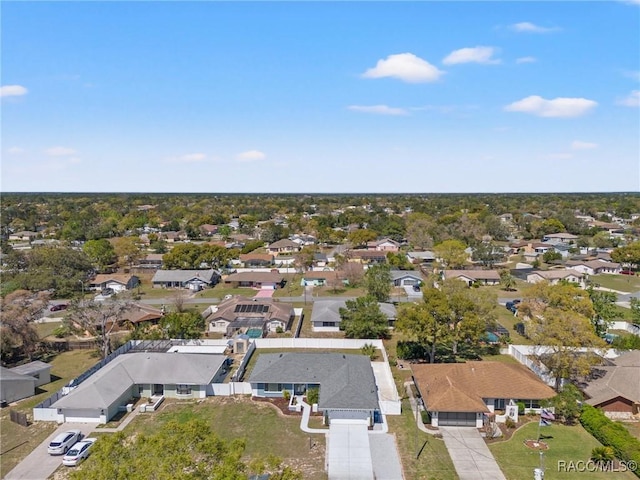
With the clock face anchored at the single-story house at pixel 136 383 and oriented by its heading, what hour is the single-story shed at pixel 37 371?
the single-story shed at pixel 37 371 is roughly at 4 o'clock from the single-story house at pixel 136 383.

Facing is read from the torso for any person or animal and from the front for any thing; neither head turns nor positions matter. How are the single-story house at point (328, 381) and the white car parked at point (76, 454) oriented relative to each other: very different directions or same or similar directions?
very different directions

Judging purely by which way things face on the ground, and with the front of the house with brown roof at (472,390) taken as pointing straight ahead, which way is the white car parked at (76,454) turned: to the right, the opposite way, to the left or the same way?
the opposite way

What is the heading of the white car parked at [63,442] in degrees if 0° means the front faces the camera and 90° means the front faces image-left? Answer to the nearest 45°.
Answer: approximately 225°

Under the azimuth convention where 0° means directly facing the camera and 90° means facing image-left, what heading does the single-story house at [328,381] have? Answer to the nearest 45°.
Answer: approximately 0°

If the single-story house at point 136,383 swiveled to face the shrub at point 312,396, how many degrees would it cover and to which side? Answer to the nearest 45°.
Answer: approximately 45° to its left

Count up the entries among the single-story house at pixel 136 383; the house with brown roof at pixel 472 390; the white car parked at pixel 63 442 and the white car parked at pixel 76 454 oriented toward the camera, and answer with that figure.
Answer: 2

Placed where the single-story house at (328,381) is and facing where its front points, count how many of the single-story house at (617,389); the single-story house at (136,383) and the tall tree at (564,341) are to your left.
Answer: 2

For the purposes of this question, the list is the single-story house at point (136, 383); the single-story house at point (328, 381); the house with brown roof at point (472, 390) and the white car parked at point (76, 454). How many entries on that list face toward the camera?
3

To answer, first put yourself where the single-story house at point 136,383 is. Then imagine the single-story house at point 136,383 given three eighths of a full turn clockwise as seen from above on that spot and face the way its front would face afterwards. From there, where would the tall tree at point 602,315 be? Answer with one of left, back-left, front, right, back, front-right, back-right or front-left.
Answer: back-right

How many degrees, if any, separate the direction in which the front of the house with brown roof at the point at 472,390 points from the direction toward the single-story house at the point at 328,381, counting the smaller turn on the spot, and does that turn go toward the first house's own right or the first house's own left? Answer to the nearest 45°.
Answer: approximately 90° to the first house's own right

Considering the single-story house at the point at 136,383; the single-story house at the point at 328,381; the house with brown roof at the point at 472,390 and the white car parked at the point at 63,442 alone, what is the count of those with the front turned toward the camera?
3

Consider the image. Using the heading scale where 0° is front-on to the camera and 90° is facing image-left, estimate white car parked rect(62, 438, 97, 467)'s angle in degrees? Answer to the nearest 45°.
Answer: approximately 225°
